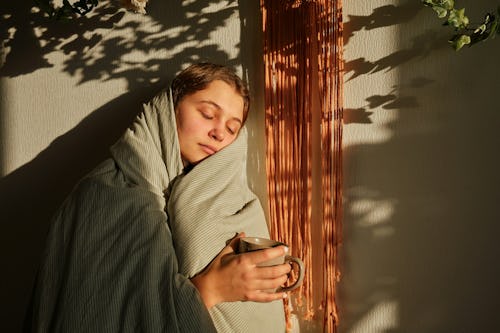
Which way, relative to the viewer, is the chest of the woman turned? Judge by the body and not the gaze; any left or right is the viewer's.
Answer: facing the viewer and to the right of the viewer
